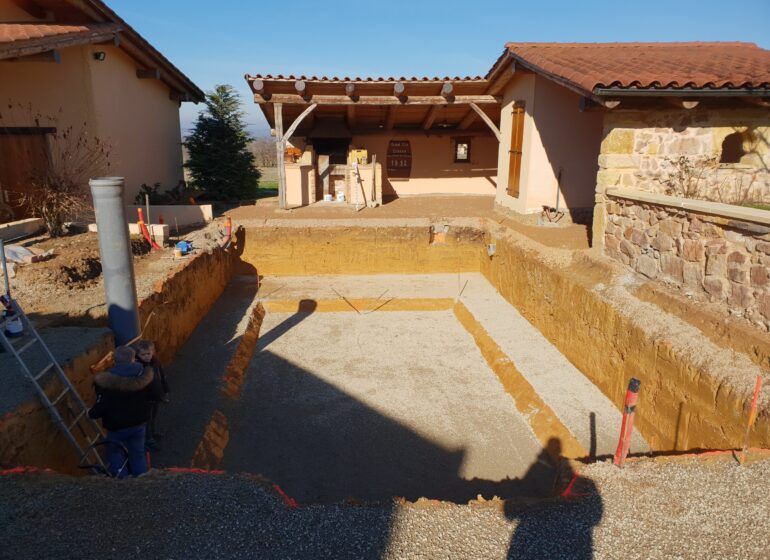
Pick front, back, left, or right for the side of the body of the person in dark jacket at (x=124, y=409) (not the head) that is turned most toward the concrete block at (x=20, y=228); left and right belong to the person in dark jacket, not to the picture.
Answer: front

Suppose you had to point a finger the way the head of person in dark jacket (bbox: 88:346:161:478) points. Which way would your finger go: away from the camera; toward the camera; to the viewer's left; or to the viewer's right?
away from the camera

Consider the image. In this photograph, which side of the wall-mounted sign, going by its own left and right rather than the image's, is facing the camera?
front

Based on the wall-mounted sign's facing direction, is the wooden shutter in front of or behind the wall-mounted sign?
in front

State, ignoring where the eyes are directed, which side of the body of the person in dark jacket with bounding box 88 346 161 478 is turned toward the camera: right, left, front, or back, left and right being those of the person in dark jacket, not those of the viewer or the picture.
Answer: back

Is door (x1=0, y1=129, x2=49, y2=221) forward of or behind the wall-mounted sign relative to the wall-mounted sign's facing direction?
forward

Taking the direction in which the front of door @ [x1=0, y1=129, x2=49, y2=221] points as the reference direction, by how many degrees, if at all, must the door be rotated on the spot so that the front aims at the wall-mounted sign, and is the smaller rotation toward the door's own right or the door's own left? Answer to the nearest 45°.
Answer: approximately 90° to the door's own left

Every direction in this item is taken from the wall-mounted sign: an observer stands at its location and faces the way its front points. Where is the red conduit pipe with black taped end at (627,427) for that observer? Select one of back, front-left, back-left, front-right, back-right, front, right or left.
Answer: front

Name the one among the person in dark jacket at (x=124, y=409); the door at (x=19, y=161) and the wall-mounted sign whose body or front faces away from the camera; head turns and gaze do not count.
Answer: the person in dark jacket

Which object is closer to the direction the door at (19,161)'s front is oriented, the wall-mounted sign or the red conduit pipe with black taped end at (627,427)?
the red conduit pipe with black taped end
